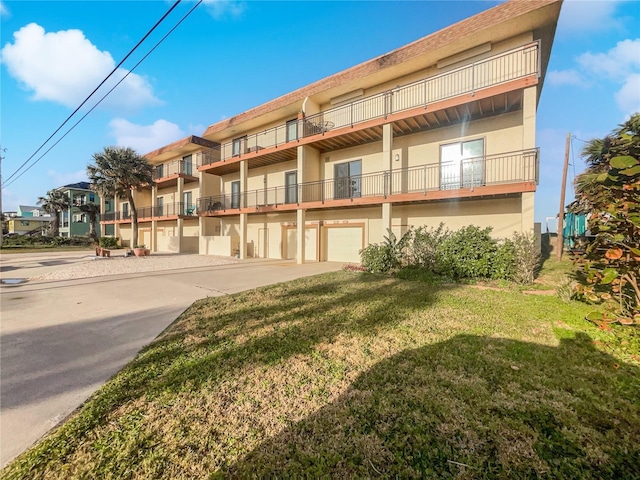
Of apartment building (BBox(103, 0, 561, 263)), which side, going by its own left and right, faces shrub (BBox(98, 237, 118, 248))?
right

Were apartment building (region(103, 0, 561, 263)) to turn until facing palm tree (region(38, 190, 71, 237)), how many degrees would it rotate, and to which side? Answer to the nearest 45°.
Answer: approximately 90° to its right

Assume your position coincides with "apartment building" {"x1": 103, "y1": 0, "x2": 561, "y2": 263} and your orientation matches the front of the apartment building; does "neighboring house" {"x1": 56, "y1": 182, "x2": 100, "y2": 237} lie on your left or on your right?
on your right

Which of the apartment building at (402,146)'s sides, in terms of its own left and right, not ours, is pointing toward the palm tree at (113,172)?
right

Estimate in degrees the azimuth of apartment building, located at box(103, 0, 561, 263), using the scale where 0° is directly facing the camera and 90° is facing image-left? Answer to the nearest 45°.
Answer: approximately 45°
